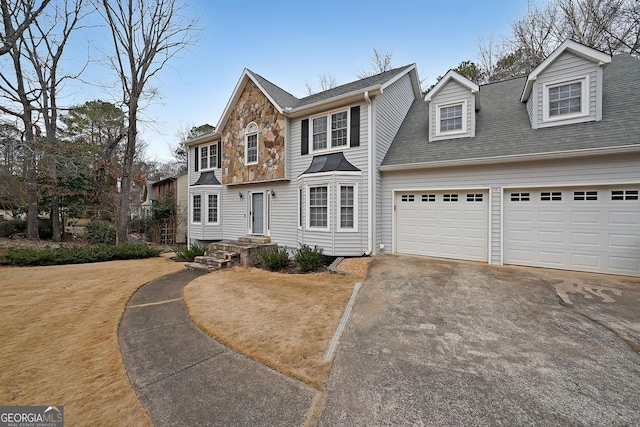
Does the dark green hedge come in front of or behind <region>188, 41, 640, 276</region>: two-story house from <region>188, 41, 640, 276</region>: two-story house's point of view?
in front

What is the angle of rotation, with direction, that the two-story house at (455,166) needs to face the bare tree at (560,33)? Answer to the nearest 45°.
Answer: approximately 180°

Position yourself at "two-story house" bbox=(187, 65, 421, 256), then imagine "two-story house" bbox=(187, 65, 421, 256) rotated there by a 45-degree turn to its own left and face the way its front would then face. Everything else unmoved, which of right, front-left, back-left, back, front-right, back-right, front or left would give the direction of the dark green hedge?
right

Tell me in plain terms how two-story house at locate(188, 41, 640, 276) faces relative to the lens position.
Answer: facing the viewer and to the left of the viewer

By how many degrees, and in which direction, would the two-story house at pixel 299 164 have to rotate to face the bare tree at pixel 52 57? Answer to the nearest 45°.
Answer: approximately 45° to its right

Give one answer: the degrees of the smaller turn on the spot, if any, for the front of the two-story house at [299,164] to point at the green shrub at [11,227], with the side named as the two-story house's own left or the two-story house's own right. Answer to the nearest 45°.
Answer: approximately 45° to the two-story house's own right

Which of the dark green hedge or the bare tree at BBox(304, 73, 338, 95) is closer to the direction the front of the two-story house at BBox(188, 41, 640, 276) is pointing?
the dark green hedge

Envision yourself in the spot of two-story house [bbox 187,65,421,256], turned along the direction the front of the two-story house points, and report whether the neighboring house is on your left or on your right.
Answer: on your right

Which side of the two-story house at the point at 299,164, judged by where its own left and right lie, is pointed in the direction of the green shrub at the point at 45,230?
right

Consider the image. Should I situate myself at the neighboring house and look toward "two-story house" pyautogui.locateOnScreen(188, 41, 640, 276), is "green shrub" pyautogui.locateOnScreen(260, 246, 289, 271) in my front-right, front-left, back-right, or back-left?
front-right

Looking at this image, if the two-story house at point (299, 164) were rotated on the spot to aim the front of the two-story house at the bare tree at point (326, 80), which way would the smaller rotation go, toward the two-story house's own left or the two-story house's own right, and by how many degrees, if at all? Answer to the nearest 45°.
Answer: approximately 135° to the two-story house's own right
